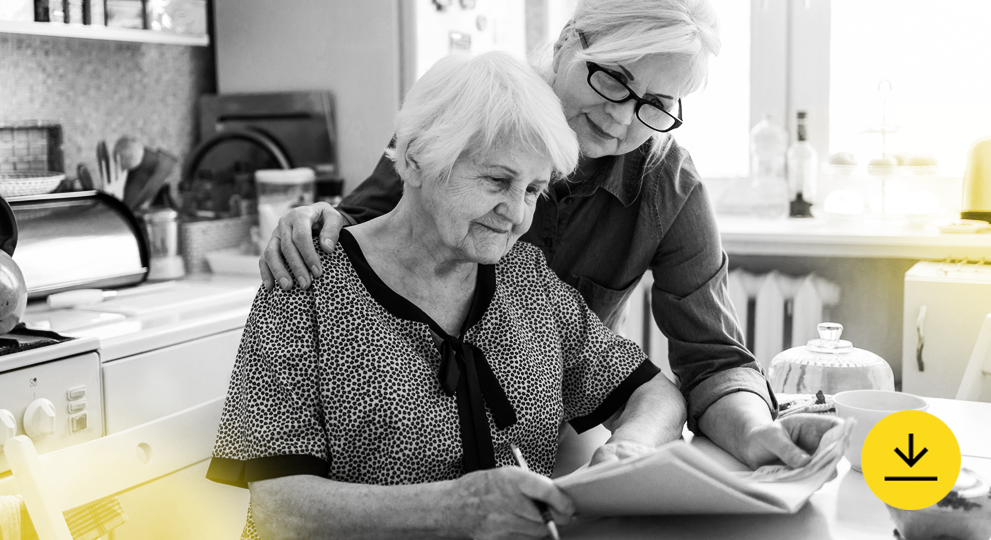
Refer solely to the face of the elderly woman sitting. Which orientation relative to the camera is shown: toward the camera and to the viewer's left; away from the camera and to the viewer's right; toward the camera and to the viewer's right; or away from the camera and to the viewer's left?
toward the camera and to the viewer's right

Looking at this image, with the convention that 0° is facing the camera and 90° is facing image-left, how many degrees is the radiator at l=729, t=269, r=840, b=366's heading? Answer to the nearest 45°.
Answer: approximately 0°

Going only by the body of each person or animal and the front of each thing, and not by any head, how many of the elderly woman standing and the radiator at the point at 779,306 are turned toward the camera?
2

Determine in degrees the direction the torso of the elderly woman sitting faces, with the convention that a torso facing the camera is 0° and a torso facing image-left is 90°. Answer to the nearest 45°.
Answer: approximately 315°

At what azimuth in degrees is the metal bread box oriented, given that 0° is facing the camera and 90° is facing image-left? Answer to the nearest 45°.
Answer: approximately 315°

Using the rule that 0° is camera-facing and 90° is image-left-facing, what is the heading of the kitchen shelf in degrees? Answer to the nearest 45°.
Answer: approximately 315°
